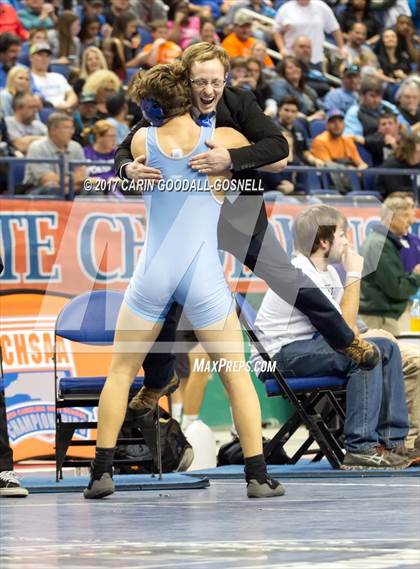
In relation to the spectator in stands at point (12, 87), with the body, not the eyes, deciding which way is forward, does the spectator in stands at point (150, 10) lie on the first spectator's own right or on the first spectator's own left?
on the first spectator's own left

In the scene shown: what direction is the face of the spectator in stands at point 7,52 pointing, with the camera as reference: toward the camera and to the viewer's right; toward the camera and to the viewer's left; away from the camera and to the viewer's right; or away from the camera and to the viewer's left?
toward the camera and to the viewer's right

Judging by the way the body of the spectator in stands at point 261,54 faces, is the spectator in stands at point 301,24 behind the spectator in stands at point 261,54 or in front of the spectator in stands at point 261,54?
behind

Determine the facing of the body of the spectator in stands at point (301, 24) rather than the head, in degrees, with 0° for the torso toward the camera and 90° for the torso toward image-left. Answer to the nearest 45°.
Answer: approximately 0°

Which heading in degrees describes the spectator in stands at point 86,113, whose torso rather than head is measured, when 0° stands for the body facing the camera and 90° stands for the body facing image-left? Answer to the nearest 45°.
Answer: approximately 315°
